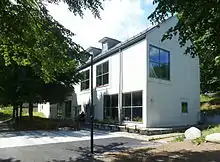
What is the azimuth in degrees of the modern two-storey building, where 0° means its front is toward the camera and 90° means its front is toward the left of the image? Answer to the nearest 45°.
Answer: approximately 45°
